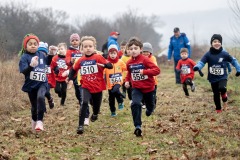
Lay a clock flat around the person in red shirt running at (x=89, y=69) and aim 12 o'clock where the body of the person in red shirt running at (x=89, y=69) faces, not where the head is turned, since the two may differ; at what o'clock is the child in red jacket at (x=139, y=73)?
the child in red jacket at (x=139, y=73) is roughly at 10 o'clock from the person in red shirt running at (x=89, y=69).

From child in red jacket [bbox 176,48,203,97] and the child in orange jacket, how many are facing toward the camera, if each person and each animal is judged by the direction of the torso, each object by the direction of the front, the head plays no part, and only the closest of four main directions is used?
2

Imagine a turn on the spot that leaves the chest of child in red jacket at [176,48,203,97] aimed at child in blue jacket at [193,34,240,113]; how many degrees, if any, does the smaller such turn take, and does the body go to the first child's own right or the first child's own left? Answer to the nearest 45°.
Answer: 0° — they already face them

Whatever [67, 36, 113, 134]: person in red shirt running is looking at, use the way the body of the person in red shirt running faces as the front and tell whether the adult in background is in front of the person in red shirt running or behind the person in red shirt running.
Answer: behind

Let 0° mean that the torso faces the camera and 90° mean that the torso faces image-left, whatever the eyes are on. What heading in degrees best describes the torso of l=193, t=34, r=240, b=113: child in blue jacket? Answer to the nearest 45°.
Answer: approximately 0°

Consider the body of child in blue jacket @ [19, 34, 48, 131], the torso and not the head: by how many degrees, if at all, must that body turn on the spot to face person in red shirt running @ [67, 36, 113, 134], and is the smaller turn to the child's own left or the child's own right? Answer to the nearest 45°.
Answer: approximately 45° to the child's own left

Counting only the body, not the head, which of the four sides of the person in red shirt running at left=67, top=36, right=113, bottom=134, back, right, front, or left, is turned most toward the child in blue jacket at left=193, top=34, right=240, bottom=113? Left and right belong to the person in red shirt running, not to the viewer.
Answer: left

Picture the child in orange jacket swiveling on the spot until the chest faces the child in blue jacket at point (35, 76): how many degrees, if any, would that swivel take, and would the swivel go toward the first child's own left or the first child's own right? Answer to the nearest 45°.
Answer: approximately 45° to the first child's own right

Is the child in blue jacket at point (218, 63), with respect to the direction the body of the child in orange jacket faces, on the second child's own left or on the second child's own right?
on the second child's own left

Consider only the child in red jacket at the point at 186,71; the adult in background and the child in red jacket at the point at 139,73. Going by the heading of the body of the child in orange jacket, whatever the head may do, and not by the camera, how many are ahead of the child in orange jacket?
1

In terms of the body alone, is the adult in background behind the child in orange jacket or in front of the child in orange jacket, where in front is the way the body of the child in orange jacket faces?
behind

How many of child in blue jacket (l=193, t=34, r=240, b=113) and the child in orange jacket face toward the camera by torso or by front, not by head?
2

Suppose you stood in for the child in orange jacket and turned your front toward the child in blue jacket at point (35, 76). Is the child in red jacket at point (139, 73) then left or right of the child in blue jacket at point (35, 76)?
left
